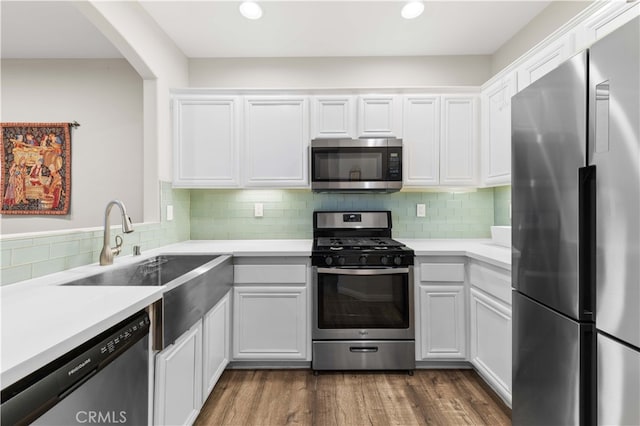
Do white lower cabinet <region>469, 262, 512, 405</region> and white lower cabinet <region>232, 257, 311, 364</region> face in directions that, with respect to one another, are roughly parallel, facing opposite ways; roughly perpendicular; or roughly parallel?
roughly perpendicular

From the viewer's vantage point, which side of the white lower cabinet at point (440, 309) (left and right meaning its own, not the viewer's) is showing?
front

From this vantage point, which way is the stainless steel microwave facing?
toward the camera

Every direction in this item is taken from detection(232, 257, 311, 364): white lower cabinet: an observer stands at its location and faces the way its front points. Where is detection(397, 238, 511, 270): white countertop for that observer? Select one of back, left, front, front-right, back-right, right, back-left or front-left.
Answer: left

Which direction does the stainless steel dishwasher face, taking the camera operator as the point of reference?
facing the viewer and to the right of the viewer

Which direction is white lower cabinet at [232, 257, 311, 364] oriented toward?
toward the camera

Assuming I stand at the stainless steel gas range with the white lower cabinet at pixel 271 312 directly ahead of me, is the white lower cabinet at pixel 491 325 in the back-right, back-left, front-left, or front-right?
back-left

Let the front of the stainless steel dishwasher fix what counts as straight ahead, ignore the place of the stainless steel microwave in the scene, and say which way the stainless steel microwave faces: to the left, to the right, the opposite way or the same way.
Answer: to the right

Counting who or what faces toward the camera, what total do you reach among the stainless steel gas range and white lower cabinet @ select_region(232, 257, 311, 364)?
2

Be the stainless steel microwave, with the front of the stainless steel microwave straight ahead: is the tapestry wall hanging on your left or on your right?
on your right

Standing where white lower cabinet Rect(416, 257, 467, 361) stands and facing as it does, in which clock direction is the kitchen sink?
The kitchen sink is roughly at 2 o'clock from the white lower cabinet.

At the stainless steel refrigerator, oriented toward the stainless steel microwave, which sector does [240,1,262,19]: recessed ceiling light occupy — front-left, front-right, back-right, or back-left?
front-left

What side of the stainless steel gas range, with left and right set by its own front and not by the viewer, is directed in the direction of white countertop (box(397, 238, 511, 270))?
left

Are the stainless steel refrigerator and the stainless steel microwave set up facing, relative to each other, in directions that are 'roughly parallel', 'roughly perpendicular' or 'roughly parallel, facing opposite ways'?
roughly perpendicular
